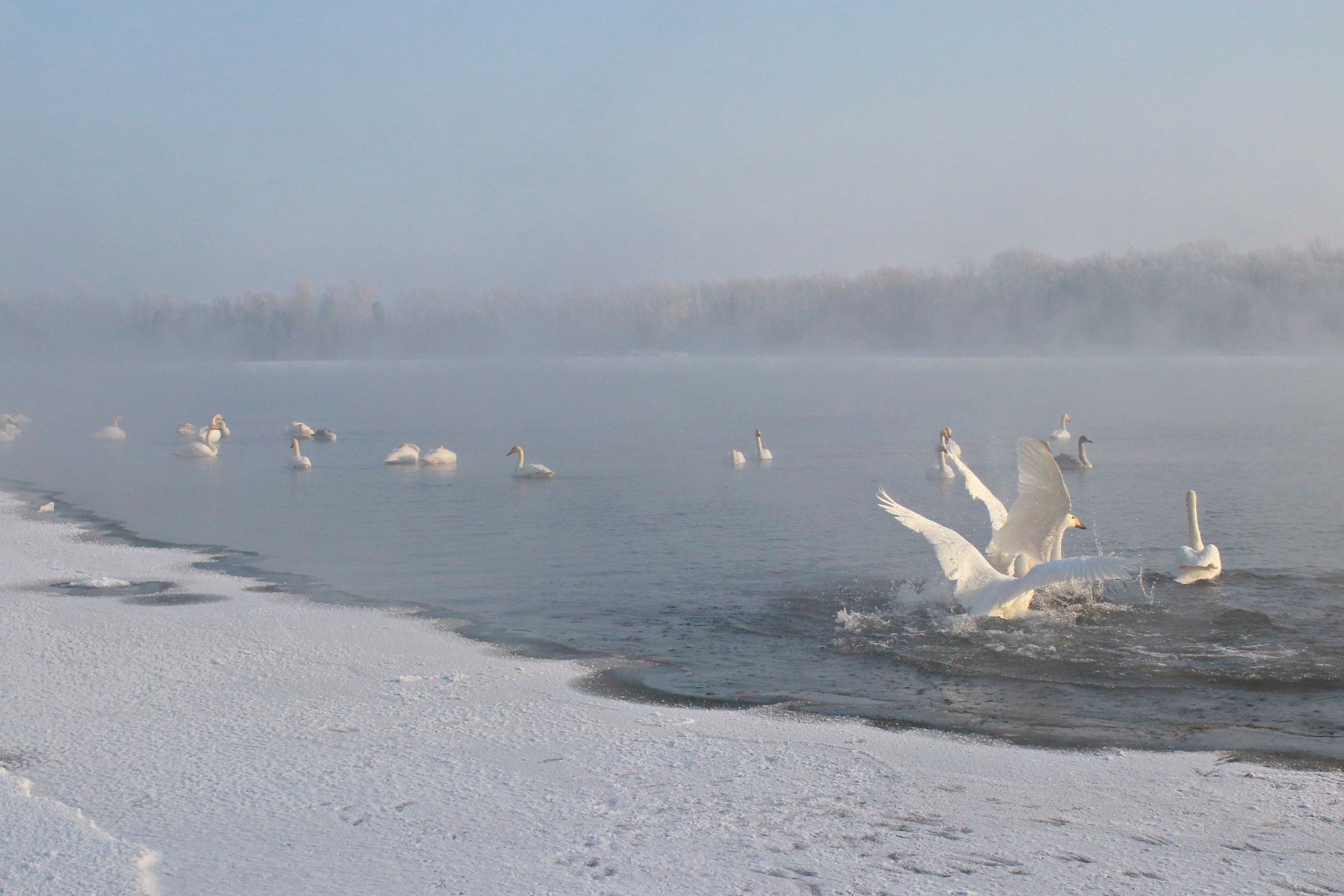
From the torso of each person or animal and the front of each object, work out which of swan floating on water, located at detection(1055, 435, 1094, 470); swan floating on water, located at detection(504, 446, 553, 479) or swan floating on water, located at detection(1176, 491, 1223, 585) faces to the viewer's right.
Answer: swan floating on water, located at detection(1055, 435, 1094, 470)

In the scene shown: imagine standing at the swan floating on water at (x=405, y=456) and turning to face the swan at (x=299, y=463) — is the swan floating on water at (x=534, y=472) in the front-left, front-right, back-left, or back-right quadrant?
back-left

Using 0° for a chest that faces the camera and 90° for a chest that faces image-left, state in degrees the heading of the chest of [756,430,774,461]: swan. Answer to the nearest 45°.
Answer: approximately 45°

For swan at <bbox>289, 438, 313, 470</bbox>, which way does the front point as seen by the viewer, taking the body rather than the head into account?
to the viewer's left

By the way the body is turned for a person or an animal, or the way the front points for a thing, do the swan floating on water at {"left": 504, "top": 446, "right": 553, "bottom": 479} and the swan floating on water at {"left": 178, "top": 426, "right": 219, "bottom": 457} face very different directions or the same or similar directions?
very different directions

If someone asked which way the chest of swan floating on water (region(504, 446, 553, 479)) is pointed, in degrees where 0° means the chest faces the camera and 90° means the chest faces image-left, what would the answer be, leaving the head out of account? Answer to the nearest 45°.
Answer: approximately 90°

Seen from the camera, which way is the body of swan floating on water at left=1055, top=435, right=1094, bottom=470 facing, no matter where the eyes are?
to the viewer's right

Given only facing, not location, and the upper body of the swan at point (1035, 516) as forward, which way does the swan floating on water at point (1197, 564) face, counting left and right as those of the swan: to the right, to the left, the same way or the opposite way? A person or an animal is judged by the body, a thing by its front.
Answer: to the left

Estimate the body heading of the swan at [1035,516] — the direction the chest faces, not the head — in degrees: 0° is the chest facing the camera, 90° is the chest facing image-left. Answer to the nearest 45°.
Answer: approximately 270°

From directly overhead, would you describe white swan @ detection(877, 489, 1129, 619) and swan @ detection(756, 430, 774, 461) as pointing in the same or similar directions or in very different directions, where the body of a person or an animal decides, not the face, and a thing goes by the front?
very different directions

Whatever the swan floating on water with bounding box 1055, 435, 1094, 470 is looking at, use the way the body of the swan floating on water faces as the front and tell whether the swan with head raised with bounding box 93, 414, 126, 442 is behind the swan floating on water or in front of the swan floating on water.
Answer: behind
